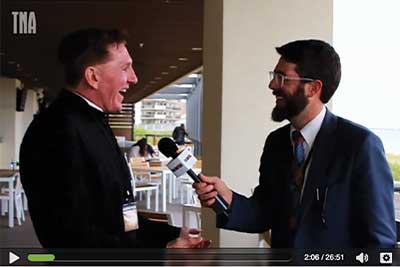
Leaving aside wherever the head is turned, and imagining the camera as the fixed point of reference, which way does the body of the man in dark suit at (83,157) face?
to the viewer's right

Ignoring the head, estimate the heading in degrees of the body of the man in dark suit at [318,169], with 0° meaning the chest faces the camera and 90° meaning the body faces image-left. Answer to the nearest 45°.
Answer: approximately 45°

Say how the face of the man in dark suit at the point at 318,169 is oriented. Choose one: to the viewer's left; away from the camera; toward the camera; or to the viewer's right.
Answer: to the viewer's left

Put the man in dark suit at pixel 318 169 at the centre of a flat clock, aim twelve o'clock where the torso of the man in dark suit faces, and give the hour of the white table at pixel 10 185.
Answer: The white table is roughly at 1 o'clock from the man in dark suit.

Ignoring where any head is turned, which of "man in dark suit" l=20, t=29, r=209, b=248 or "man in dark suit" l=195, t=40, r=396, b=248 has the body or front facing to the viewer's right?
"man in dark suit" l=20, t=29, r=209, b=248

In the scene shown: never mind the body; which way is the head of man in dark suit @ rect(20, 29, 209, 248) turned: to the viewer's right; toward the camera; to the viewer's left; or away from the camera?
to the viewer's right

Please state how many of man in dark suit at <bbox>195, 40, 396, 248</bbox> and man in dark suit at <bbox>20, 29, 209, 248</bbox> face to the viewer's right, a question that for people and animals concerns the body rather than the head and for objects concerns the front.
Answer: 1

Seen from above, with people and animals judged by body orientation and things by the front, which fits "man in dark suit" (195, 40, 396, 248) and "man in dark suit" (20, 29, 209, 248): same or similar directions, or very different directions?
very different directions
